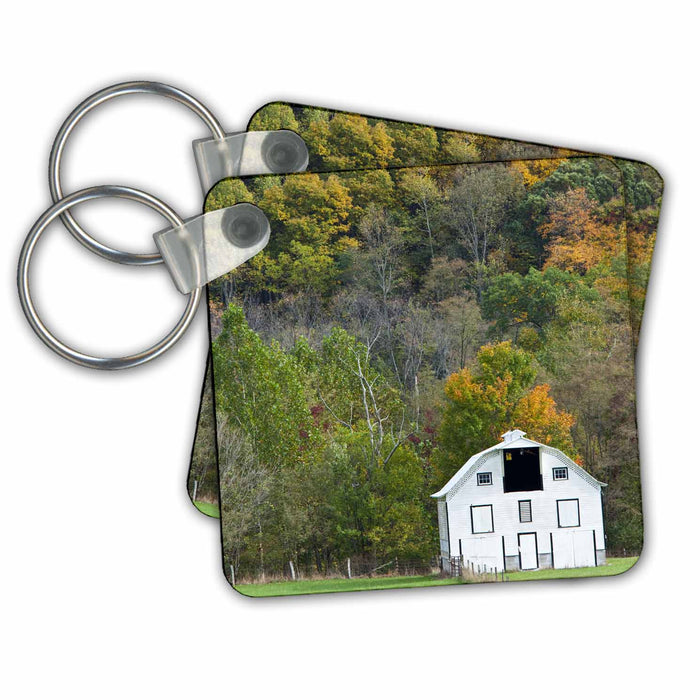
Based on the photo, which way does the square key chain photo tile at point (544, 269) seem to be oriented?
toward the camera

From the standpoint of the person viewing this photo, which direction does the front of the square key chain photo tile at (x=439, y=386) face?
facing the viewer
